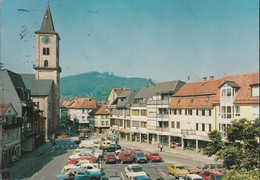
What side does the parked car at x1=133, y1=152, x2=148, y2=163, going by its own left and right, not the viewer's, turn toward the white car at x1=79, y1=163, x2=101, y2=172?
right

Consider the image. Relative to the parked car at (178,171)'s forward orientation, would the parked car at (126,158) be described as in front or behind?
behind
